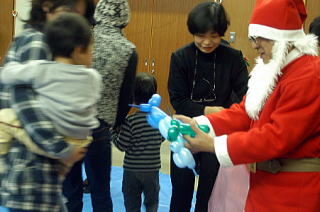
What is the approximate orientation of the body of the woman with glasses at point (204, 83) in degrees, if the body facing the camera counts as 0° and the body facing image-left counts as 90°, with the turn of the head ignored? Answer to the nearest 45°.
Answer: approximately 0°

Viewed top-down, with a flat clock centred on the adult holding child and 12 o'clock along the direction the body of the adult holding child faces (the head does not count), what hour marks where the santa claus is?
The santa claus is roughly at 12 o'clock from the adult holding child.

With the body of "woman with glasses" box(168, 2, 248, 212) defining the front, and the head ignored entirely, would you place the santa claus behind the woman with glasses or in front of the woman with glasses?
in front

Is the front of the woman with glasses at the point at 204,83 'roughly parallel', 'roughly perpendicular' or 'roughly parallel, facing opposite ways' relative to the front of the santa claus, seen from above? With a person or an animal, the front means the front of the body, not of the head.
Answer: roughly perpendicular

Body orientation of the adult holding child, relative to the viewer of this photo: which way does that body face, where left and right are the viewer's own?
facing to the right of the viewer

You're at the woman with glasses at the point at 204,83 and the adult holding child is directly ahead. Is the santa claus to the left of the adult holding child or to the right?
left

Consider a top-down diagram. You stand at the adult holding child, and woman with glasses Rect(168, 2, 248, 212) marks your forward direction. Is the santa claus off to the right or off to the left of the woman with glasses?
right

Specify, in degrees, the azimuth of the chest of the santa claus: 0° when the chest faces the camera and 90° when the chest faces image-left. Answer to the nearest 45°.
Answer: approximately 90°

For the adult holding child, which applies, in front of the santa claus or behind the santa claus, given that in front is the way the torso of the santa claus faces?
in front

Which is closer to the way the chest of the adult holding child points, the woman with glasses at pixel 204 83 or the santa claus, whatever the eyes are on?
the santa claus
